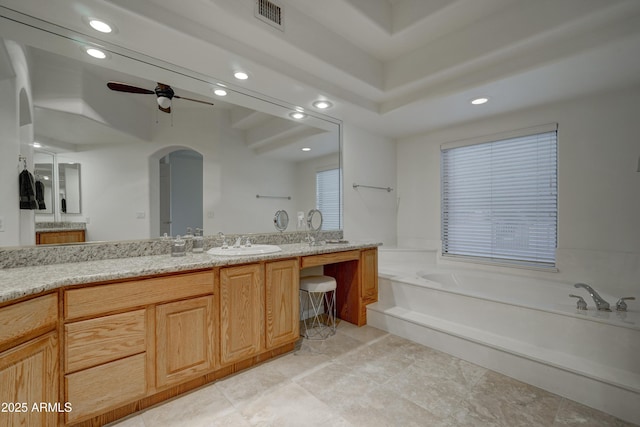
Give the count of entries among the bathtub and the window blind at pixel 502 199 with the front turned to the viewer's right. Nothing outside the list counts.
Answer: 0

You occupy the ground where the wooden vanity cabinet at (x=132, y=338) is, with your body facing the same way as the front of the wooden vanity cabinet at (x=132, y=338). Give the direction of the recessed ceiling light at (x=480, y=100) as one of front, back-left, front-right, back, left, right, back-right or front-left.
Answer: front-left

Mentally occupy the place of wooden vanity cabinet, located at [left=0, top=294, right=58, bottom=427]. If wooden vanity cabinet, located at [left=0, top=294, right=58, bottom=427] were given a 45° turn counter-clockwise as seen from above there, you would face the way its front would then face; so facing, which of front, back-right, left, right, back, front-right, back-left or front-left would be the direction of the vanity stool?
front

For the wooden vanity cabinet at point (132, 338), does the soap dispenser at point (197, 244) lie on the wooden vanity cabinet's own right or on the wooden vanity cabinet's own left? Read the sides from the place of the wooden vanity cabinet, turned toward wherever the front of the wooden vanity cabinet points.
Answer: on the wooden vanity cabinet's own left

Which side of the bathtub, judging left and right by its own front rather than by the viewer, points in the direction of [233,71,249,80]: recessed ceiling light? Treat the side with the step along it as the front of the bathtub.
front

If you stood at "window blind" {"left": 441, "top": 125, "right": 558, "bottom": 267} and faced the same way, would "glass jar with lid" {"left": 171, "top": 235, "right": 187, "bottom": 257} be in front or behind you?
in front

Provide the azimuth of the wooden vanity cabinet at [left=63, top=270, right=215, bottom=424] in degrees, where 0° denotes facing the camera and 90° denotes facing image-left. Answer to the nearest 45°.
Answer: approximately 315°

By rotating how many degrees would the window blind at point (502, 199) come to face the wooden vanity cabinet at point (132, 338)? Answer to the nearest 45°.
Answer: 0° — it already faces it

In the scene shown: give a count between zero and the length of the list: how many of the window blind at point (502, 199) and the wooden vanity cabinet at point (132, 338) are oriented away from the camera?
0

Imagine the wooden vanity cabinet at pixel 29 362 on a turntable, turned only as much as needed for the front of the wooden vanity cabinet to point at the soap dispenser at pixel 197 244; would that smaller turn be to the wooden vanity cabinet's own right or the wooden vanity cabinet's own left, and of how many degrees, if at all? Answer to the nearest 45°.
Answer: approximately 90° to the wooden vanity cabinet's own left
